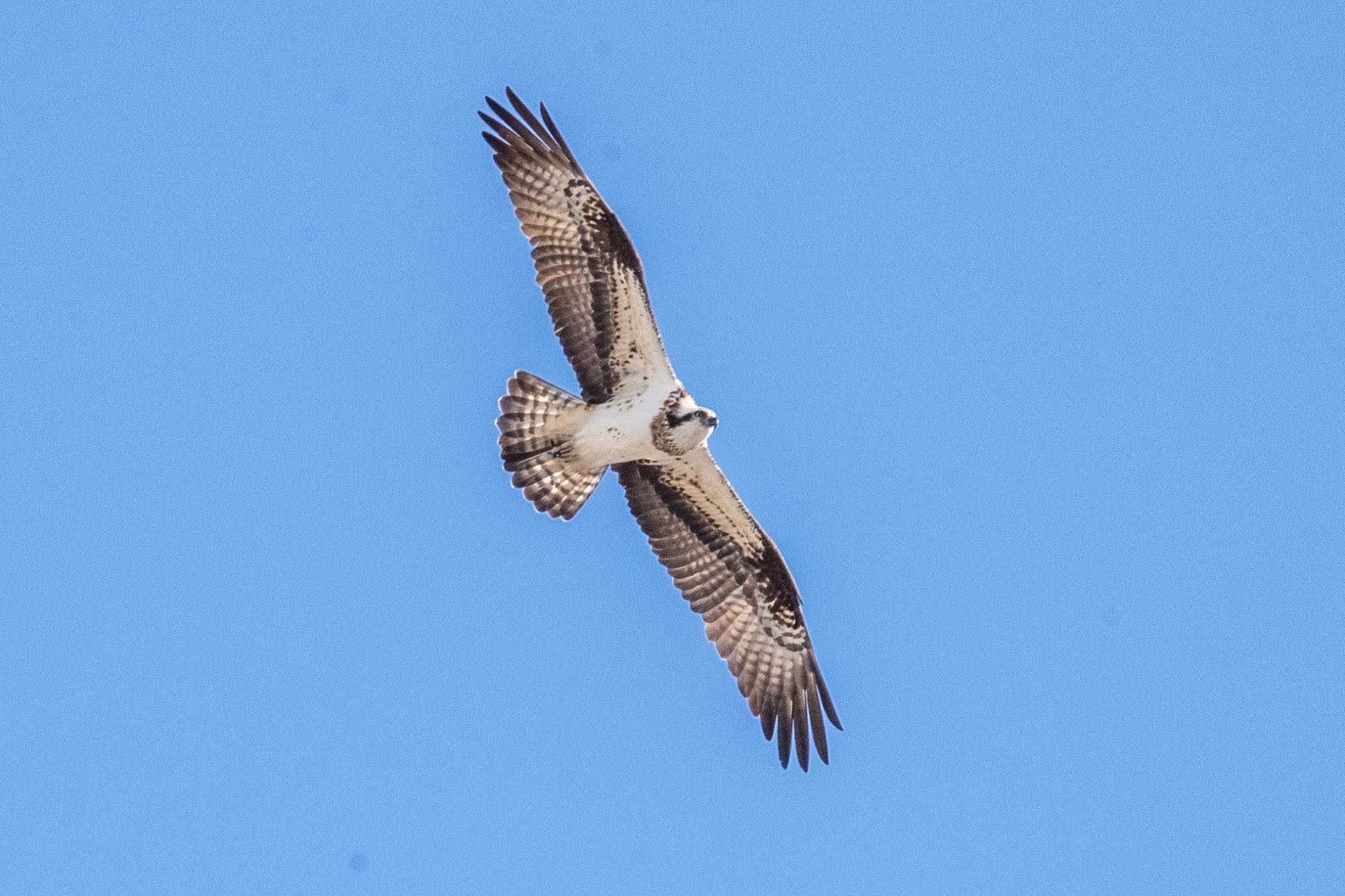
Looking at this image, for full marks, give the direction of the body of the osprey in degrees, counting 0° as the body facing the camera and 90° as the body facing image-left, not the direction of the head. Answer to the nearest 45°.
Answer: approximately 270°
